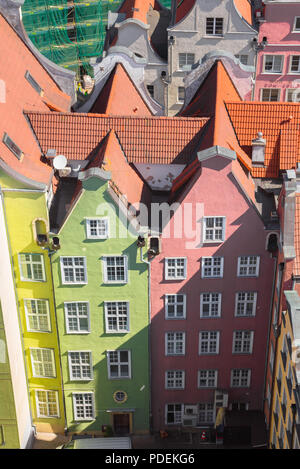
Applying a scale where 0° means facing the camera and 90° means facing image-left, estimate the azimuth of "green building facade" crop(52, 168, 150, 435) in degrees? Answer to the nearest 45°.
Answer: approximately 0°

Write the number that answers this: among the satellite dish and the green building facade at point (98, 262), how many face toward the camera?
2

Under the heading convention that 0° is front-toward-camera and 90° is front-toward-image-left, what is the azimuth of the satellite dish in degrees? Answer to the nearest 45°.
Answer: approximately 0°
